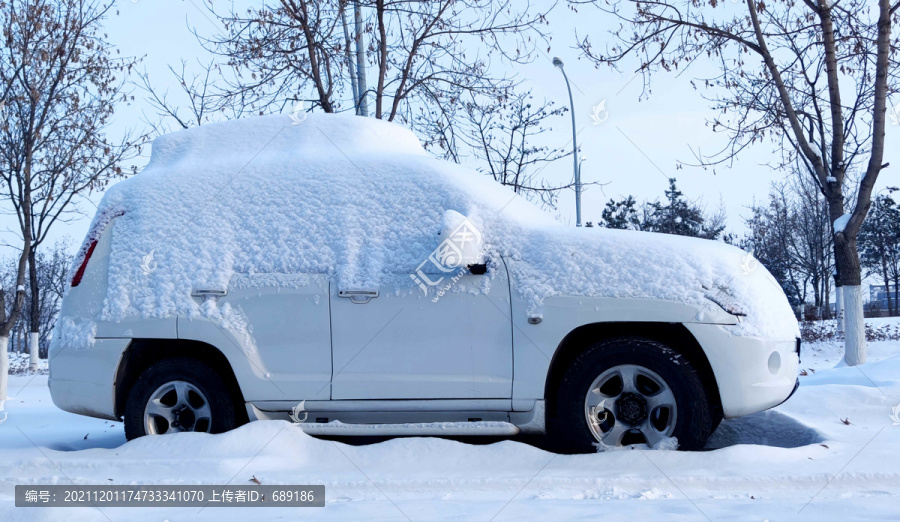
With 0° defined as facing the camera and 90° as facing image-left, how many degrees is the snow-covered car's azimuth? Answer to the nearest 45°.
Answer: approximately 270°
